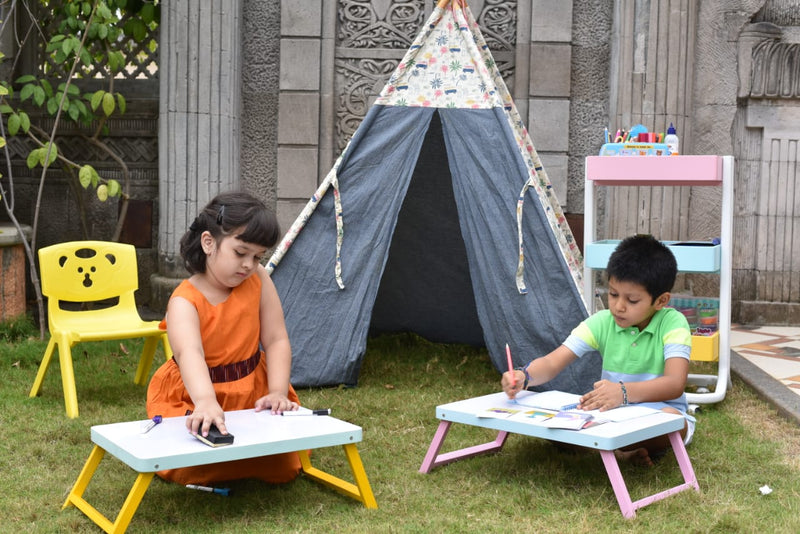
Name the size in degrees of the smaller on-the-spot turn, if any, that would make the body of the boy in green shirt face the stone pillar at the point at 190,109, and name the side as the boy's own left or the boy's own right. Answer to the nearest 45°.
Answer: approximately 90° to the boy's own right

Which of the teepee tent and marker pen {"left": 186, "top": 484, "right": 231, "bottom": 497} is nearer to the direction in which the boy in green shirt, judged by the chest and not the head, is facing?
the marker pen

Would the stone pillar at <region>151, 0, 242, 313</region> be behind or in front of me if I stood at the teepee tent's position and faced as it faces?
behind

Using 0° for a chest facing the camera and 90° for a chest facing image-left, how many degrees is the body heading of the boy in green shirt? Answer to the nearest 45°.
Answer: approximately 45°

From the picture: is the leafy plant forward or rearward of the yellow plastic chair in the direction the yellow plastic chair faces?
rearward
